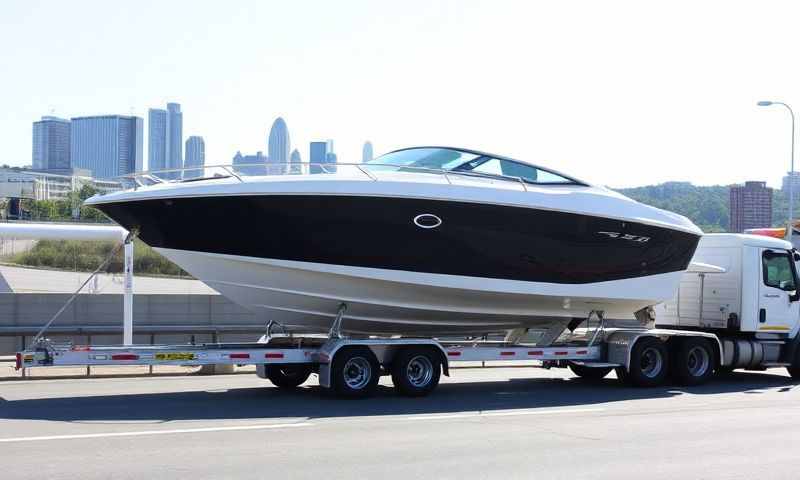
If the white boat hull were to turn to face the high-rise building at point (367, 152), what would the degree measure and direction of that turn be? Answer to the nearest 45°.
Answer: approximately 90° to its right

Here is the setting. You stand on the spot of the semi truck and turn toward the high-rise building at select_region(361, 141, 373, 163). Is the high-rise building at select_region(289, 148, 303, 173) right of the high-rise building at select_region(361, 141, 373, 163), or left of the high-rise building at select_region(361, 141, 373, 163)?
left

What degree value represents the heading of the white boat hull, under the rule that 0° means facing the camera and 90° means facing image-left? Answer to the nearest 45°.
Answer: approximately 90°

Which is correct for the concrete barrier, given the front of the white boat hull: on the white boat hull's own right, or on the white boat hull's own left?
on the white boat hull's own right
